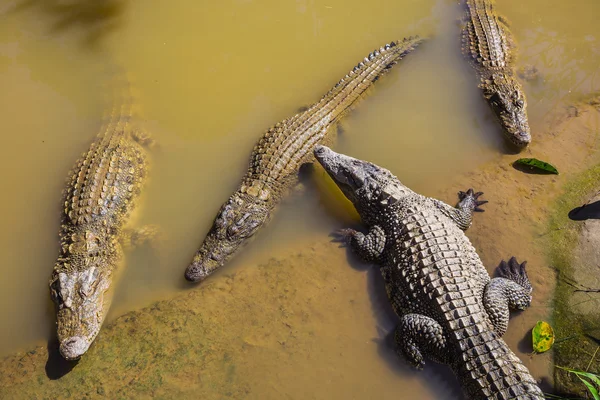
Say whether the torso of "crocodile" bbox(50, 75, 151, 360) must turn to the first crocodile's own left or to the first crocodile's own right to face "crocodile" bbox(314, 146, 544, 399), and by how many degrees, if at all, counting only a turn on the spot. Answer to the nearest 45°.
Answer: approximately 45° to the first crocodile's own left

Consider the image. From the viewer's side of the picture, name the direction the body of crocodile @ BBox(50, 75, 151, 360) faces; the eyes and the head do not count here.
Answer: toward the camera

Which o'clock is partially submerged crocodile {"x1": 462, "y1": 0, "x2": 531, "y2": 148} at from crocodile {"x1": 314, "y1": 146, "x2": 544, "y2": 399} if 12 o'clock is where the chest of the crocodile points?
The partially submerged crocodile is roughly at 1 o'clock from the crocodile.

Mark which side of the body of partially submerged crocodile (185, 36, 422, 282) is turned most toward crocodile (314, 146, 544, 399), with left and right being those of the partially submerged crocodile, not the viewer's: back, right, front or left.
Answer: left

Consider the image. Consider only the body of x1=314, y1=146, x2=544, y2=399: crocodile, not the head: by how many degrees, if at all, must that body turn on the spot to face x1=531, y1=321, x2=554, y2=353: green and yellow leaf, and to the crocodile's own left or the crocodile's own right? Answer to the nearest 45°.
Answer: approximately 135° to the crocodile's own right

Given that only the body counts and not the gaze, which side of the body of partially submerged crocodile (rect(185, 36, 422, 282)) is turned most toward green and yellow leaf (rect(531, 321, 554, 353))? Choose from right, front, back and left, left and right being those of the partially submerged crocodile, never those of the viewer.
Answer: left

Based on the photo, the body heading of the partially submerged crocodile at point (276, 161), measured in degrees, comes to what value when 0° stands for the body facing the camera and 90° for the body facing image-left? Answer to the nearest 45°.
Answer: approximately 45°

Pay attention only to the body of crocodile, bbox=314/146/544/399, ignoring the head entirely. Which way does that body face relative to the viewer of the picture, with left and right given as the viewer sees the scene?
facing away from the viewer and to the left of the viewer

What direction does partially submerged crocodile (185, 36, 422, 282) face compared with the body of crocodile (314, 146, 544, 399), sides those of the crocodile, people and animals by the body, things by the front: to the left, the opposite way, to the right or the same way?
to the left

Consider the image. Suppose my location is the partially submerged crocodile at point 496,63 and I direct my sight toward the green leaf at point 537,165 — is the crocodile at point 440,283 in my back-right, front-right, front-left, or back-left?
front-right

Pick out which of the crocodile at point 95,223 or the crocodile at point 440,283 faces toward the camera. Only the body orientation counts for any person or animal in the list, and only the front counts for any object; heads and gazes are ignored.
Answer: the crocodile at point 95,223

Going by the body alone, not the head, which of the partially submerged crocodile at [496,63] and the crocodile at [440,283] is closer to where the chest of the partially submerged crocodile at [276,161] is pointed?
the crocodile

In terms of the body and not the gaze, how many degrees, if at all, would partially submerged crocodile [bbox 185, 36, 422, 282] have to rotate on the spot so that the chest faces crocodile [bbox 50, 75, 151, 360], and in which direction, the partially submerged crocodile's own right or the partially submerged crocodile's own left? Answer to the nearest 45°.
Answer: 0° — it already faces it

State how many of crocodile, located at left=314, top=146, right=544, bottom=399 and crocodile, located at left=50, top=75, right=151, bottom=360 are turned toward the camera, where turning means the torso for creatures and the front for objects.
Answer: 1

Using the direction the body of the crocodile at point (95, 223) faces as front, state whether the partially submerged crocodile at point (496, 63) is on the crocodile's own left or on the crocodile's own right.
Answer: on the crocodile's own left

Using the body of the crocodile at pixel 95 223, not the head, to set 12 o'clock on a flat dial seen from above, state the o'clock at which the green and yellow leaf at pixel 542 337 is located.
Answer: The green and yellow leaf is roughly at 10 o'clock from the crocodile.

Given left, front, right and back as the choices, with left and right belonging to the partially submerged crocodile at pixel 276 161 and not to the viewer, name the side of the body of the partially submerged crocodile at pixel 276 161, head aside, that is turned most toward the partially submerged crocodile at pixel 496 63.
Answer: back
